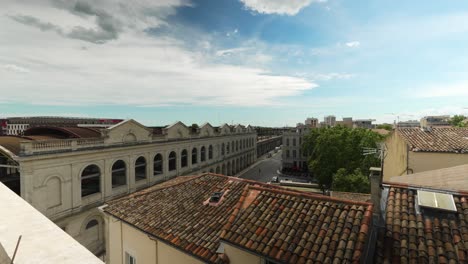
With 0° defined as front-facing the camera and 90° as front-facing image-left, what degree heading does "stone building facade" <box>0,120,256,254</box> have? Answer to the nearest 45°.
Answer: approximately 315°

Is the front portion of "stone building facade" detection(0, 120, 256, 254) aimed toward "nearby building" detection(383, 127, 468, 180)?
yes
